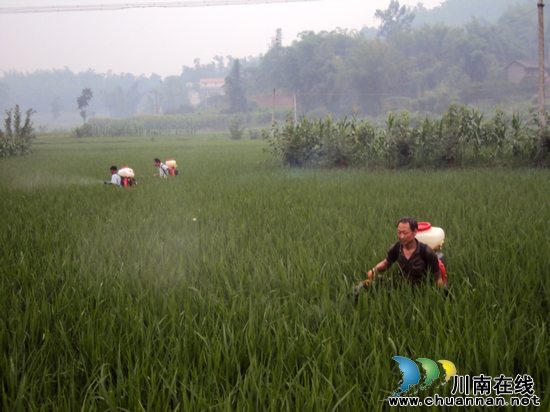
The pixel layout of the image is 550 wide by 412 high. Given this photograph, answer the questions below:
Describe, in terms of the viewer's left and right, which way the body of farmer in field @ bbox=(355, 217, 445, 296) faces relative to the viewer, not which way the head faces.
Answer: facing the viewer and to the left of the viewer

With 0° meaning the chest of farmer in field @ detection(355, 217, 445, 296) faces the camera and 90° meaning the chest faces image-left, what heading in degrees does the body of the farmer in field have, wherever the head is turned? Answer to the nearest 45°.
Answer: approximately 45°
